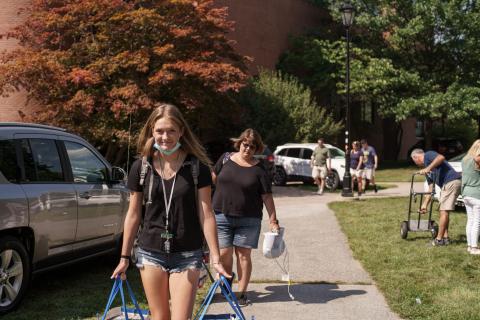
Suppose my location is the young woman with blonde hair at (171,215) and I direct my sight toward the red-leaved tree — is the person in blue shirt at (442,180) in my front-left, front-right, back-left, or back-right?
front-right

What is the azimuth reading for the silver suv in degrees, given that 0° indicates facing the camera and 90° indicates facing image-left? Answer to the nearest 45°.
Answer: approximately 225°

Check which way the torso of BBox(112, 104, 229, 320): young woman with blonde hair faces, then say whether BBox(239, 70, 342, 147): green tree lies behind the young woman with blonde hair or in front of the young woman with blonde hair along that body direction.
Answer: behind

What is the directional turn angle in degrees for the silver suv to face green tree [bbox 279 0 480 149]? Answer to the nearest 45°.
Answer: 0° — it already faces it

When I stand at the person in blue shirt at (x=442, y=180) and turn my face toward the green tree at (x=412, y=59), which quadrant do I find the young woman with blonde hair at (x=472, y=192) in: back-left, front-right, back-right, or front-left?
back-right

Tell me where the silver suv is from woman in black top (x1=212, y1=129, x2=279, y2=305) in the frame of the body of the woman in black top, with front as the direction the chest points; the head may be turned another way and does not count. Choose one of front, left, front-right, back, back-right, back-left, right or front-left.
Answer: right

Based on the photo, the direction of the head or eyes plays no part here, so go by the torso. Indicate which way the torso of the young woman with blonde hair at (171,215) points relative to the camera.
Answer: toward the camera

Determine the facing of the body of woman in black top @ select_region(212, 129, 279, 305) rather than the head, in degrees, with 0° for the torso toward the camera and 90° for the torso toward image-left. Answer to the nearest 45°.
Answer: approximately 0°

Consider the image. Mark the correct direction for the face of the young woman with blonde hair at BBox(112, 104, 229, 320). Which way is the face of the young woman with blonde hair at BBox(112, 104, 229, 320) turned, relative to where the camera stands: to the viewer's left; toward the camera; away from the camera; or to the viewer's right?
toward the camera

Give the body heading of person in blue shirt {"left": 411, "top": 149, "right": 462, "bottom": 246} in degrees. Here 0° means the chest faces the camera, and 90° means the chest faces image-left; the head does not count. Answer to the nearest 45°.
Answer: approximately 90°

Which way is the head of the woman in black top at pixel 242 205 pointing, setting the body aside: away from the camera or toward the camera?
toward the camera
